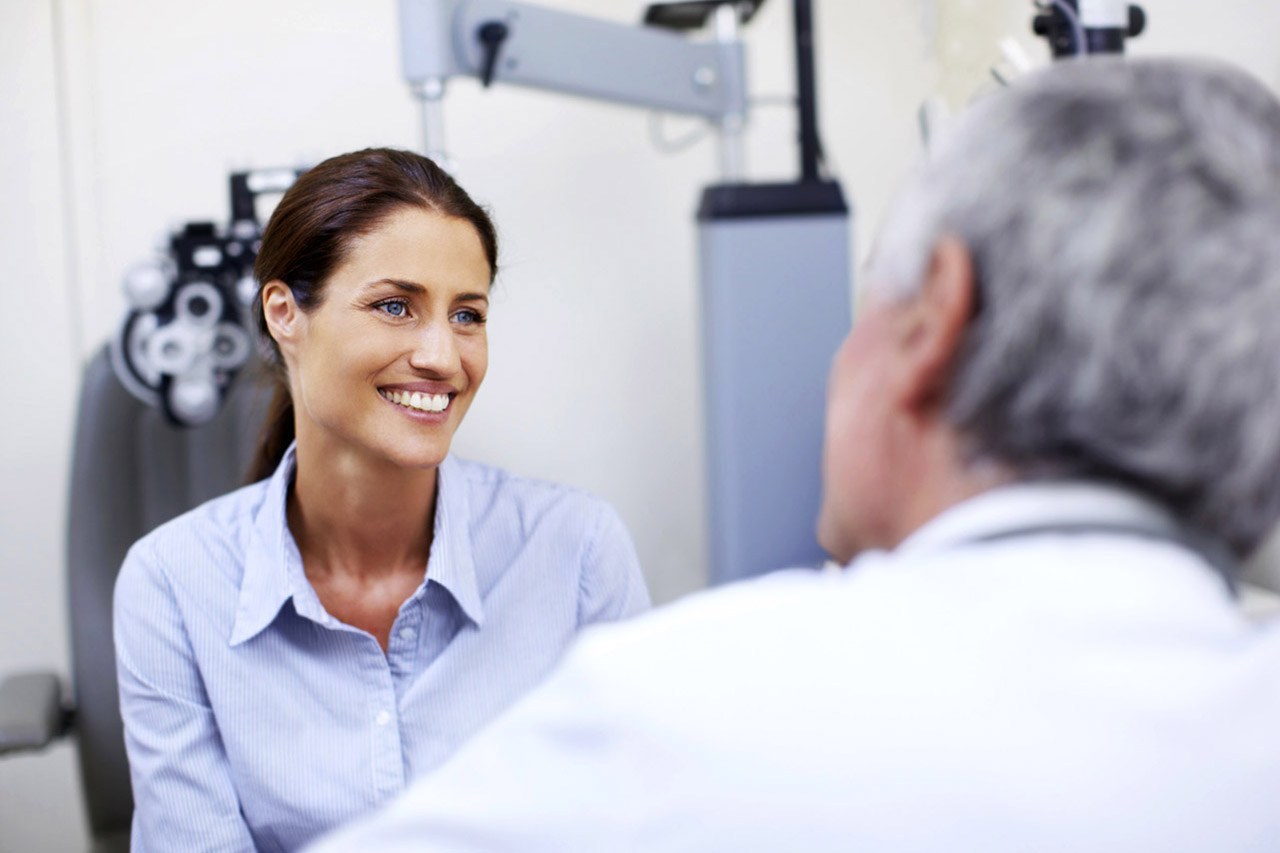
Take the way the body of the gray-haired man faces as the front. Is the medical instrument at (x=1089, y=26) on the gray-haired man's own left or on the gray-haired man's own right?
on the gray-haired man's own right

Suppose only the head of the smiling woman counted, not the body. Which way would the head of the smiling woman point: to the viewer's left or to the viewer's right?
to the viewer's right

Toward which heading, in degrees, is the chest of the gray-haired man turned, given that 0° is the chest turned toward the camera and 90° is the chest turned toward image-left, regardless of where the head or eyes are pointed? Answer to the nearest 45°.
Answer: approximately 135°

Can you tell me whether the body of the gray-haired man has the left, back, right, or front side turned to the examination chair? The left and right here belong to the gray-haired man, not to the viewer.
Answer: front

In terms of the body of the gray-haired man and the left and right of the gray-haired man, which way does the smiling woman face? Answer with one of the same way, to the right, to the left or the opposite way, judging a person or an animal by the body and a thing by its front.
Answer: the opposite way

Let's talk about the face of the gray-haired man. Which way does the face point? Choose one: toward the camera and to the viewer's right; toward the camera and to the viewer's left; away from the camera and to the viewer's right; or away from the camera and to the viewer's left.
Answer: away from the camera and to the viewer's left

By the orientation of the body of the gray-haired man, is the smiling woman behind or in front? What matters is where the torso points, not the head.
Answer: in front

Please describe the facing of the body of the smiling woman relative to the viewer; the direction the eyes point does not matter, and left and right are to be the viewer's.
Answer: facing the viewer and to the right of the viewer
